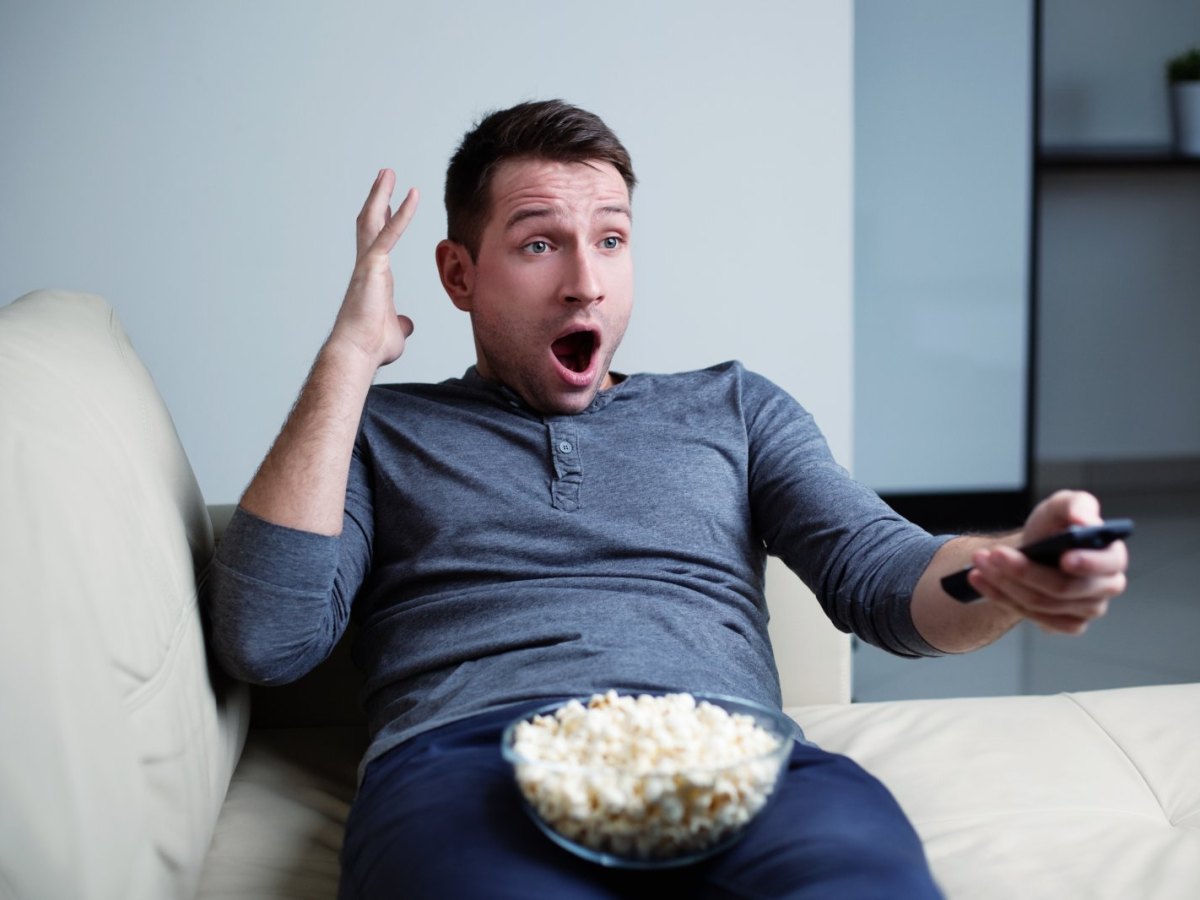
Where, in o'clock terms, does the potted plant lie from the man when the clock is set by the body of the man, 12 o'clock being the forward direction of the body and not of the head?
The potted plant is roughly at 7 o'clock from the man.

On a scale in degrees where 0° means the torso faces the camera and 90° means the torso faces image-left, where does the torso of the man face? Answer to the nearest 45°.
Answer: approximately 0°
